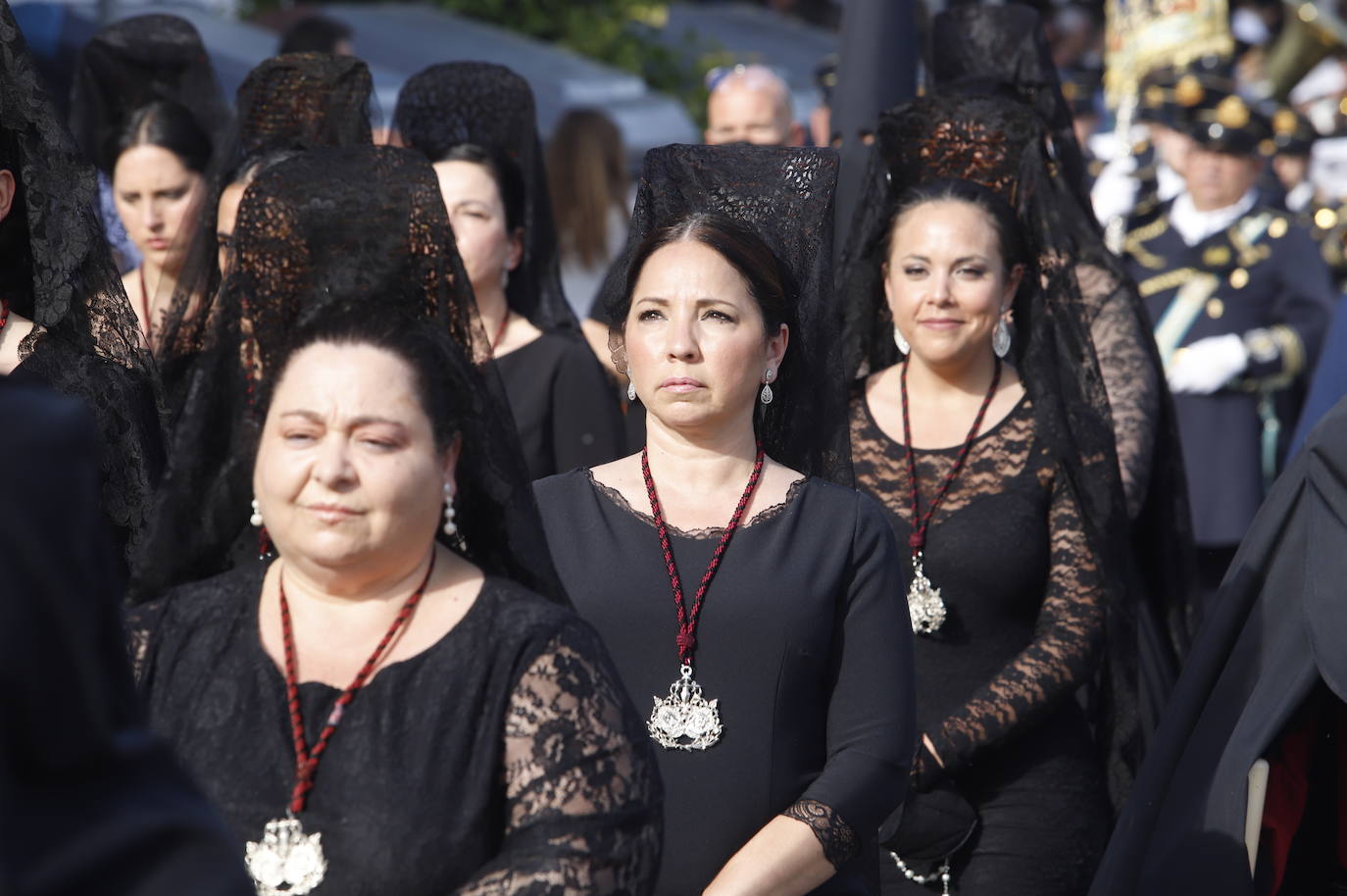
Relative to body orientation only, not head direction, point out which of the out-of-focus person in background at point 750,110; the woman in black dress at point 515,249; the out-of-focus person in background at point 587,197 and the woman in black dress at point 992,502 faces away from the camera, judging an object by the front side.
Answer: the out-of-focus person in background at point 587,197

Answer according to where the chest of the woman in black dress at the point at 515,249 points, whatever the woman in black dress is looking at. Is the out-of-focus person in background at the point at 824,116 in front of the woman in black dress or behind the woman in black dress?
behind

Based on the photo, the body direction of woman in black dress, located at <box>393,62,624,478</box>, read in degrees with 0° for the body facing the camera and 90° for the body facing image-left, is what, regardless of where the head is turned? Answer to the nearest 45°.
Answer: approximately 45°

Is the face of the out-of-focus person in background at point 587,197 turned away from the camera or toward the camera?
away from the camera

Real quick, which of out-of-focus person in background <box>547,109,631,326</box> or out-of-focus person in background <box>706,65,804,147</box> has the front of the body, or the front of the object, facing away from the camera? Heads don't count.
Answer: out-of-focus person in background <box>547,109,631,326</box>

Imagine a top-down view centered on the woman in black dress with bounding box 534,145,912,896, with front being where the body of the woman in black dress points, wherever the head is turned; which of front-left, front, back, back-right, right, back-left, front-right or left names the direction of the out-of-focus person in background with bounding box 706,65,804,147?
back-right

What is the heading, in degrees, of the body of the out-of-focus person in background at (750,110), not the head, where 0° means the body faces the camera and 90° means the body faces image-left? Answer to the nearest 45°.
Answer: approximately 45°

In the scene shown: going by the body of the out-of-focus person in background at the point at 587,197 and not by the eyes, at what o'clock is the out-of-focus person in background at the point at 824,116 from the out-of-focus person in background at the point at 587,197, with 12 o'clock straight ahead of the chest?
the out-of-focus person in background at the point at 824,116 is roughly at 3 o'clock from the out-of-focus person in background at the point at 587,197.

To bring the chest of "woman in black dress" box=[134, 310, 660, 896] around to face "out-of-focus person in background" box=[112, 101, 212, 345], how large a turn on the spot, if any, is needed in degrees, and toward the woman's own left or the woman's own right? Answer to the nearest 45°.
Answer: approximately 135° to the woman's own right

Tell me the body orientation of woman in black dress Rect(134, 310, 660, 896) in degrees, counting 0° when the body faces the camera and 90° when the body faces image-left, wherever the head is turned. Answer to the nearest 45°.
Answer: approximately 45°
